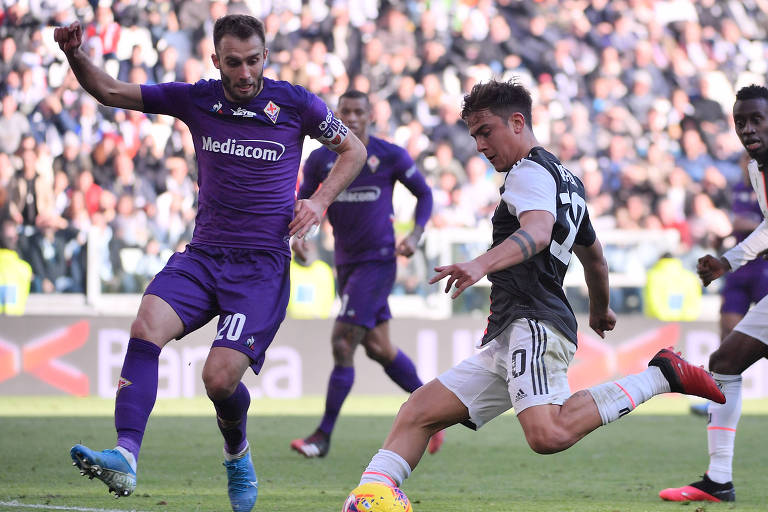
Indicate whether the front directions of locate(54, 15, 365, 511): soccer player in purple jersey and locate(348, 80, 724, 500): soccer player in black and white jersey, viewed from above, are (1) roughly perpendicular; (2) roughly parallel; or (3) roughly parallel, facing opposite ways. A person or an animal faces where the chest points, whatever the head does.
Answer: roughly perpendicular

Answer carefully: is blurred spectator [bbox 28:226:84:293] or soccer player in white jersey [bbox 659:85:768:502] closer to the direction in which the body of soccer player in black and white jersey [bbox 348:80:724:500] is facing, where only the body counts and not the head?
the blurred spectator

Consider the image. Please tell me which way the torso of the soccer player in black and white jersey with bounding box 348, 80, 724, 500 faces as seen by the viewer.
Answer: to the viewer's left

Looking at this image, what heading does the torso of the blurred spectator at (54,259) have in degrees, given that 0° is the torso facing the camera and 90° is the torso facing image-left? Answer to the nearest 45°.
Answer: approximately 0°
